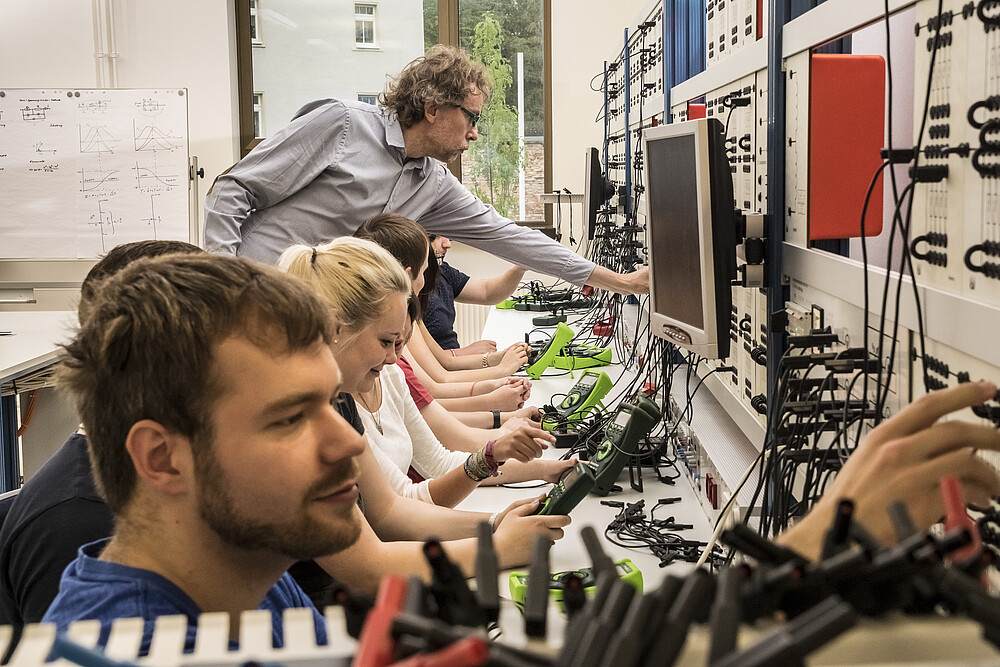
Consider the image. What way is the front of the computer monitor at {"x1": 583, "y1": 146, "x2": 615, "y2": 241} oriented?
to the viewer's left

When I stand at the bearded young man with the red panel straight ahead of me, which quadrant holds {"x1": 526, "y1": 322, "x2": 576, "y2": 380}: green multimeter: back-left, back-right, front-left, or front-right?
front-left

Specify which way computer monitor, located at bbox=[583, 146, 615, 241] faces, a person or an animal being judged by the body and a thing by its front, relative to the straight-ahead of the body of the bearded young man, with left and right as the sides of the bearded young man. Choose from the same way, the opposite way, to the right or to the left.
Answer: the opposite way

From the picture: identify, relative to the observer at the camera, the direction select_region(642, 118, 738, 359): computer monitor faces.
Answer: facing to the left of the viewer

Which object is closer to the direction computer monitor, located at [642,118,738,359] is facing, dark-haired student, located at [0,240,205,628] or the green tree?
the dark-haired student

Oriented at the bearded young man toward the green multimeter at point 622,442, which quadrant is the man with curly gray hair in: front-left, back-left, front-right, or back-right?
front-left

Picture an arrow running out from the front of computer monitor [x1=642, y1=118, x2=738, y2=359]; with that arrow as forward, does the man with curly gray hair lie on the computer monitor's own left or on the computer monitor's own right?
on the computer monitor's own right

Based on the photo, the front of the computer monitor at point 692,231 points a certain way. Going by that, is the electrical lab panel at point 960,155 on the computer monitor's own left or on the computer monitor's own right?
on the computer monitor's own left

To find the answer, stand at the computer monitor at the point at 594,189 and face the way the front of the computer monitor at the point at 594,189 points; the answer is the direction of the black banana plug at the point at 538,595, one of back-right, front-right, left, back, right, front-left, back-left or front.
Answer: left

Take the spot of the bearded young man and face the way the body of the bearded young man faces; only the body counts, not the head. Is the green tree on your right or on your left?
on your left

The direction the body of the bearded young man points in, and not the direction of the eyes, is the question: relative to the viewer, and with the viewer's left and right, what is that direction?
facing to the right of the viewer

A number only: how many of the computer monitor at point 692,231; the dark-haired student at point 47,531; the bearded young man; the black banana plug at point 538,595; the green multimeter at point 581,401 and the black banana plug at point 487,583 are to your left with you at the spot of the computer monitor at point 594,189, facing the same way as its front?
6

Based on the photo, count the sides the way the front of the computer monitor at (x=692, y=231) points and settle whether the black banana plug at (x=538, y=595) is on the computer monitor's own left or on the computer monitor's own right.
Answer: on the computer monitor's own left

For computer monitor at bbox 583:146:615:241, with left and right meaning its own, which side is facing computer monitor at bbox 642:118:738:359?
left

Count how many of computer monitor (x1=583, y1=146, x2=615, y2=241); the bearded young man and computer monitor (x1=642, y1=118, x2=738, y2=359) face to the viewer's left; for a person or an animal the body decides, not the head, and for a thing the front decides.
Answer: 2
